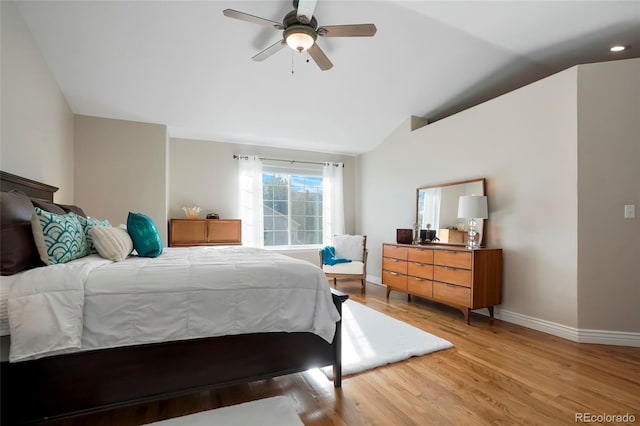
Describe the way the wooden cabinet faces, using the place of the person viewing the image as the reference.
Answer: facing the viewer

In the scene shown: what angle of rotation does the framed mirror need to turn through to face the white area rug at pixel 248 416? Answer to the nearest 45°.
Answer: approximately 45° to its left

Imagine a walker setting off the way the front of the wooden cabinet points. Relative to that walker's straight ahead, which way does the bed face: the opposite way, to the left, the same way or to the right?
to the left

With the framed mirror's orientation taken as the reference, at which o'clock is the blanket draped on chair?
The blanket draped on chair is roughly at 2 o'clock from the framed mirror.

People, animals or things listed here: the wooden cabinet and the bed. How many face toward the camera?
1

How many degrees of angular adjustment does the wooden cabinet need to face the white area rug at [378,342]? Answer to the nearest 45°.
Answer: approximately 45° to its left

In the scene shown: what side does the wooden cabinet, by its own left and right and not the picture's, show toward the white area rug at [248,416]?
front

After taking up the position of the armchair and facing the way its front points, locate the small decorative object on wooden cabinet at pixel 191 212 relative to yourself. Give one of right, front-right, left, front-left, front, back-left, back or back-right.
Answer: front-right

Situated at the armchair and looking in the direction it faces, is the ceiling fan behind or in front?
in front

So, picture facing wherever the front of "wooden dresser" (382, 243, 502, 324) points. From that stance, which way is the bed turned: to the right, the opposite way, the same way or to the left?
the opposite way

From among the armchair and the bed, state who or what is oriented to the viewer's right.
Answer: the bed

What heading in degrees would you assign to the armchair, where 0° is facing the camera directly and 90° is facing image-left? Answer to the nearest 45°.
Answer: approximately 45°

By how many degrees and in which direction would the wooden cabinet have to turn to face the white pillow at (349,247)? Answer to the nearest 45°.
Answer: approximately 90° to its left

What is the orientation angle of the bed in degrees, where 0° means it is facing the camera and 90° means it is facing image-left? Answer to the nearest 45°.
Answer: approximately 270°

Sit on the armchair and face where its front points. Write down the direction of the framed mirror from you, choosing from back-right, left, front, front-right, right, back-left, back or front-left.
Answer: left

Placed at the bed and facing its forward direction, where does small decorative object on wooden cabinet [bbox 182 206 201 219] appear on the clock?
The small decorative object on wooden cabinet is roughly at 9 o'clock from the bed.

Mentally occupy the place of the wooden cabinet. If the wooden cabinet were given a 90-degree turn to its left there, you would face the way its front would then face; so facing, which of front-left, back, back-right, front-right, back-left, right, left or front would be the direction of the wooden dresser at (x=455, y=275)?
front-right

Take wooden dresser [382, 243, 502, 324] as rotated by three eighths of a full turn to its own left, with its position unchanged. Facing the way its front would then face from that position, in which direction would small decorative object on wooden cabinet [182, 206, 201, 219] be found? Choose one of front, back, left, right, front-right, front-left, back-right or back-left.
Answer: back
